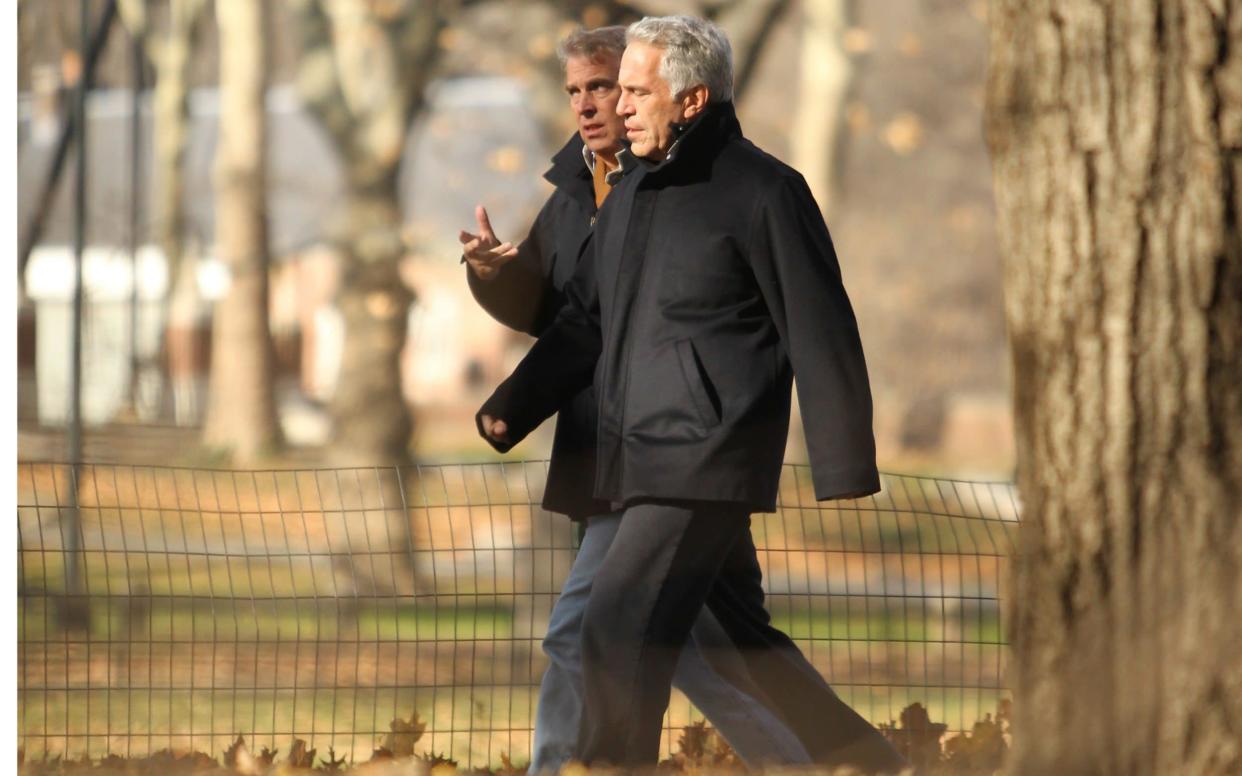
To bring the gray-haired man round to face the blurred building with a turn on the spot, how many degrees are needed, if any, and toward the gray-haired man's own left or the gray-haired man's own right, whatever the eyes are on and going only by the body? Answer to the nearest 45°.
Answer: approximately 135° to the gray-haired man's own right

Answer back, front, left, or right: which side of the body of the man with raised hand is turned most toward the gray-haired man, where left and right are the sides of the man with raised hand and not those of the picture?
left

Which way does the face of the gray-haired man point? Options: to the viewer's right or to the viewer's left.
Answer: to the viewer's left

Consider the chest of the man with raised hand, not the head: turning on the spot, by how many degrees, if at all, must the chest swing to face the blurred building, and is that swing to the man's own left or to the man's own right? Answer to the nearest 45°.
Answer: approximately 135° to the man's own right

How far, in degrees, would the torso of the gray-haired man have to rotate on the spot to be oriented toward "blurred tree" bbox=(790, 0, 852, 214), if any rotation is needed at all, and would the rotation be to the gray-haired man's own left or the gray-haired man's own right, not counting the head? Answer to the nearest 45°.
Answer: approximately 135° to the gray-haired man's own right

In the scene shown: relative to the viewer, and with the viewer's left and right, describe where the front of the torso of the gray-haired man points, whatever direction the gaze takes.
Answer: facing the viewer and to the left of the viewer

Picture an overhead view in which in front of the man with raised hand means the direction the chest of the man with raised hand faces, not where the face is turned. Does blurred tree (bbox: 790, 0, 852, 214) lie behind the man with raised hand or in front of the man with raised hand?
behind

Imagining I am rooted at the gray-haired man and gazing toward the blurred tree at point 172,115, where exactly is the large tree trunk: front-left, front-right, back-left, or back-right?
back-right
